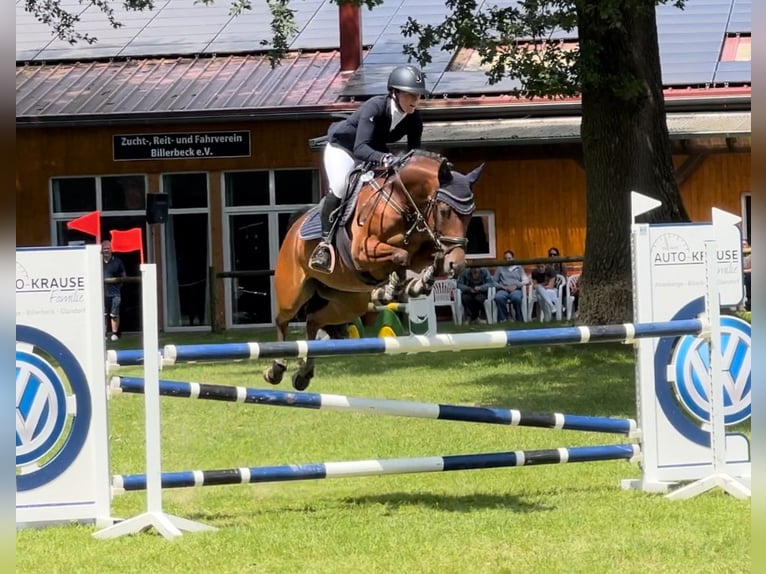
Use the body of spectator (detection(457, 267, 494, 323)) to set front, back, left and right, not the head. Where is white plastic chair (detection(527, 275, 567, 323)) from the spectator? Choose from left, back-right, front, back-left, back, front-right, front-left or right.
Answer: left

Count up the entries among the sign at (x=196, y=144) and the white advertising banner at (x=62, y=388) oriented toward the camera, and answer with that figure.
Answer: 2

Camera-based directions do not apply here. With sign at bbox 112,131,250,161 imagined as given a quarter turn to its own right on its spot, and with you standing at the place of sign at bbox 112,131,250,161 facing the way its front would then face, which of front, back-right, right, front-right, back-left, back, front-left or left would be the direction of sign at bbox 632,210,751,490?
left

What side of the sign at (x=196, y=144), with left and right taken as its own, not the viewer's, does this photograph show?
front

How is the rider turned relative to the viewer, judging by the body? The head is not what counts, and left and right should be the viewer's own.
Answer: facing the viewer and to the right of the viewer

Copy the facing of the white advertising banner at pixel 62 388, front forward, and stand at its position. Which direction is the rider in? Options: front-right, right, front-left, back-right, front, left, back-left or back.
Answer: left

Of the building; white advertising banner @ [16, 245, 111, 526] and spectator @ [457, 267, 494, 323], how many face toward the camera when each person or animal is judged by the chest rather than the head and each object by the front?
3

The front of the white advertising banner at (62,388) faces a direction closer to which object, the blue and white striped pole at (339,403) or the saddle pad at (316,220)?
the blue and white striped pole

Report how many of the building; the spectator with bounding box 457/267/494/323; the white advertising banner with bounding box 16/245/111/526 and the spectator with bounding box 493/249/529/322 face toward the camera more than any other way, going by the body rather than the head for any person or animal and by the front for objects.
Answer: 4

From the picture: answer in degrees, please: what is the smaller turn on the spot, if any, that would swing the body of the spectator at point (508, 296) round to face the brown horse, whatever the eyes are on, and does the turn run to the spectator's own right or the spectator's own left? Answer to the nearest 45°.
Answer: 0° — they already face it

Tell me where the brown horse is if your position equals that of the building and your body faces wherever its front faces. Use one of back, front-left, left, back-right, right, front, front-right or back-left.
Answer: front

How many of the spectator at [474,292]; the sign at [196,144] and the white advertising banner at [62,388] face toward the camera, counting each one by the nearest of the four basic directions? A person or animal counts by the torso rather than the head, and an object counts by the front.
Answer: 3

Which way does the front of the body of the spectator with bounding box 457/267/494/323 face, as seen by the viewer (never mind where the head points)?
toward the camera

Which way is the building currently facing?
toward the camera

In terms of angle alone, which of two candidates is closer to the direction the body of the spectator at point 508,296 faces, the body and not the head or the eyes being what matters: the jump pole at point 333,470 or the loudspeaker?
the jump pole

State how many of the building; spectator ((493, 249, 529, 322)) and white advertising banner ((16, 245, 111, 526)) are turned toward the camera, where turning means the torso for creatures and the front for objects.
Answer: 3
